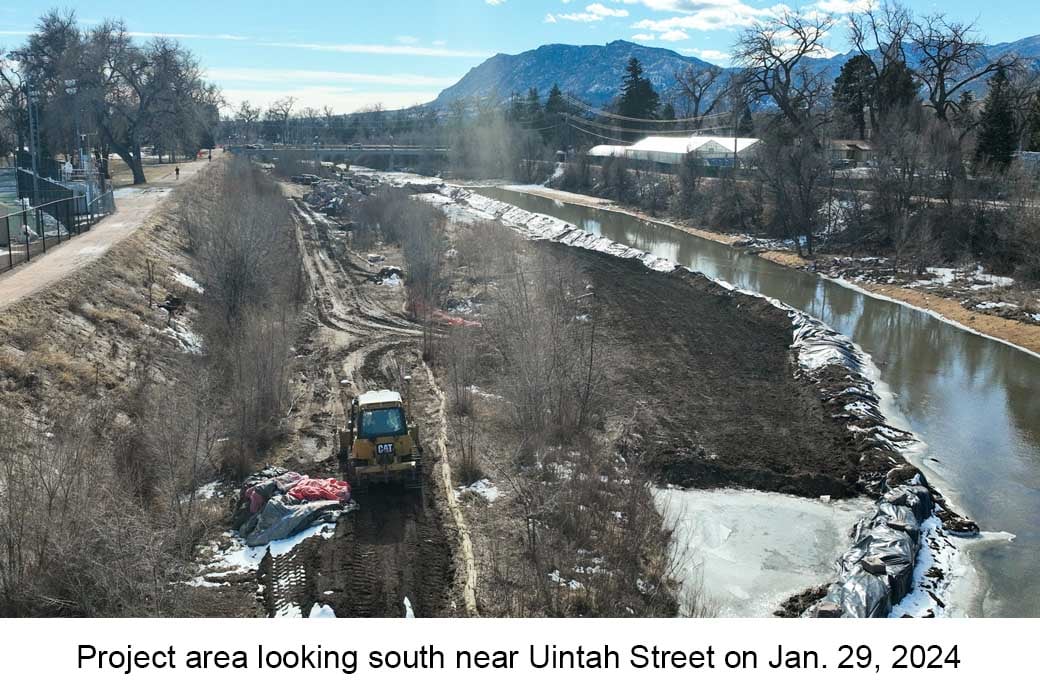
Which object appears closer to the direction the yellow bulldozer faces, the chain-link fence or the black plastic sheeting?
the chain-link fence

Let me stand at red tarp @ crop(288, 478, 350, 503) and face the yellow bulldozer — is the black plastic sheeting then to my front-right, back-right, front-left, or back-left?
front-right

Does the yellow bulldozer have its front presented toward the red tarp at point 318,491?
no

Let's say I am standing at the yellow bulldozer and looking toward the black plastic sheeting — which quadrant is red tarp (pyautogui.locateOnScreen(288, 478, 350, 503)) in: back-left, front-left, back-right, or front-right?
back-right

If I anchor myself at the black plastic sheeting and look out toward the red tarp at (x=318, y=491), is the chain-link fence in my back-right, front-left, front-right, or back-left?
front-right

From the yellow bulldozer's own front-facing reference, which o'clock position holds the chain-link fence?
The chain-link fence is roughly at 11 o'clock from the yellow bulldozer.

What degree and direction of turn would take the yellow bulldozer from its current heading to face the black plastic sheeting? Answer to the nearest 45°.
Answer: approximately 135° to its right

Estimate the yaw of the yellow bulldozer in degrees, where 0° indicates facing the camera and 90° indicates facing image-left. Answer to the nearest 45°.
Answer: approximately 180°
